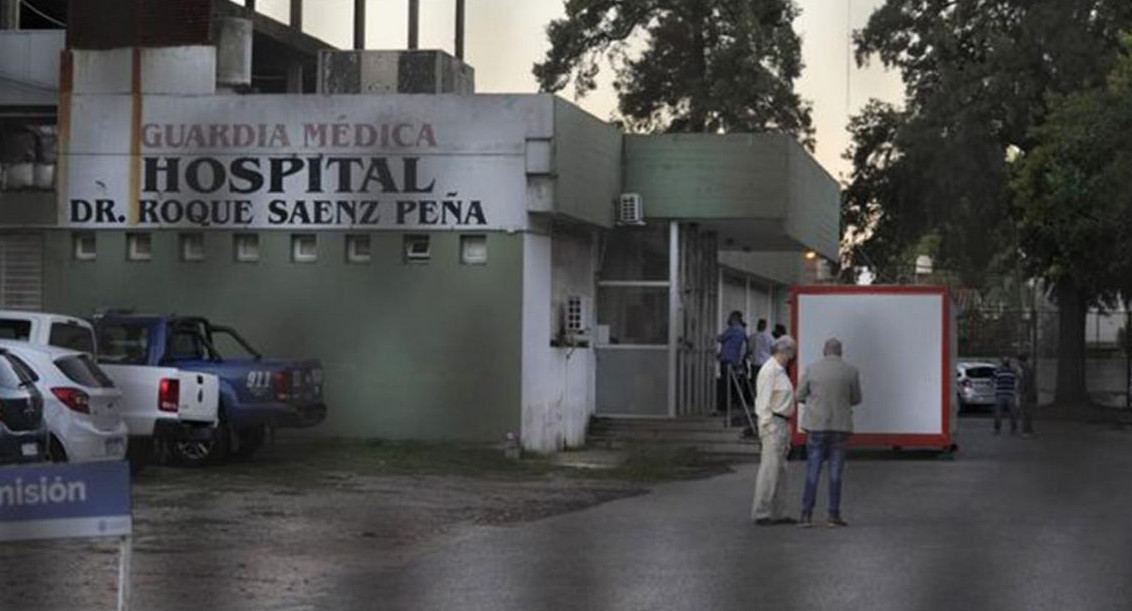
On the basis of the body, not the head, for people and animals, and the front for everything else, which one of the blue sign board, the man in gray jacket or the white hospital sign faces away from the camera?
the man in gray jacket

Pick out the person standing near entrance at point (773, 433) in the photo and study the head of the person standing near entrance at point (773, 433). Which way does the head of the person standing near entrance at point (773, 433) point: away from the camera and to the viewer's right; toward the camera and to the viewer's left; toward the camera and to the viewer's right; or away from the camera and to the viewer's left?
toward the camera and to the viewer's right

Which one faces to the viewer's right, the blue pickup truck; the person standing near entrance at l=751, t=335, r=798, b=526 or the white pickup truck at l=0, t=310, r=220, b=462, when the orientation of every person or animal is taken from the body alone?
the person standing near entrance

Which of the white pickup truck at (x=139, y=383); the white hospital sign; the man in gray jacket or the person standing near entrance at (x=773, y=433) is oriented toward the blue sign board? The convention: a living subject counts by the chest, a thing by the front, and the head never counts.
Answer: the white hospital sign

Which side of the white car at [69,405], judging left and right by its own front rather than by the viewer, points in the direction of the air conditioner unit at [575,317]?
right

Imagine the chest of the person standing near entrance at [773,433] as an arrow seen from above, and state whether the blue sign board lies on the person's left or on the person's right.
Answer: on the person's right

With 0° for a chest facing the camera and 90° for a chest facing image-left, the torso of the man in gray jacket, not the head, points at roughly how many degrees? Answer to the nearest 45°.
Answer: approximately 180°

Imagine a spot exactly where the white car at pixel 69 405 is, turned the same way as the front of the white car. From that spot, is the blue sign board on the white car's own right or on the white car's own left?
on the white car's own left

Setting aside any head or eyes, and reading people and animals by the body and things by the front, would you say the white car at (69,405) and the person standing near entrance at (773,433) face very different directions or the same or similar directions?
very different directions

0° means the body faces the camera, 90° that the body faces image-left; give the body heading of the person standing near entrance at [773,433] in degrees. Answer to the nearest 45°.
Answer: approximately 270°

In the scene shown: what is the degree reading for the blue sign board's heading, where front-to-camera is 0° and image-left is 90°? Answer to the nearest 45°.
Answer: approximately 0°
